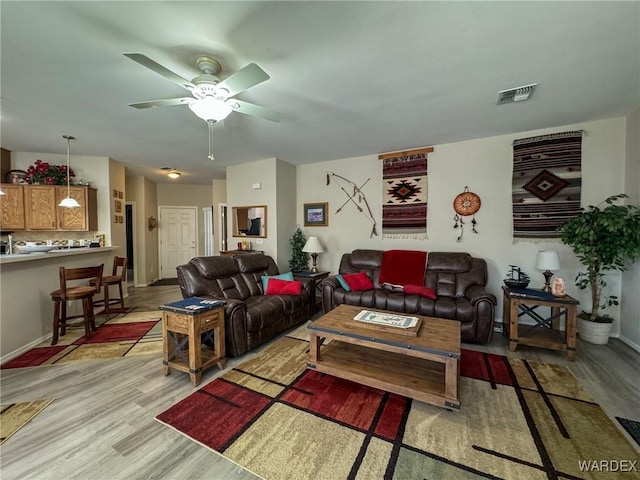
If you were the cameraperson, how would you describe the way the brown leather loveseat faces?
facing the viewer and to the right of the viewer

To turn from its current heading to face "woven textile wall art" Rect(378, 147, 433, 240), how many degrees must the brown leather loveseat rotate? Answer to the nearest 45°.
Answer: approximately 45° to its left

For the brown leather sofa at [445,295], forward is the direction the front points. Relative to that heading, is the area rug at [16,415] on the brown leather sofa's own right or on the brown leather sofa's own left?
on the brown leather sofa's own right

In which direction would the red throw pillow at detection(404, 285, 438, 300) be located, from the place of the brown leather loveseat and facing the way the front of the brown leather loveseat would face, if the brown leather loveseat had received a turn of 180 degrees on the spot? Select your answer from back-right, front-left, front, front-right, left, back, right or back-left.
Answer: back-right

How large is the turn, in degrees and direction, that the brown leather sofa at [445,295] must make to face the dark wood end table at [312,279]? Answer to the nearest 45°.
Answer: approximately 90° to its right

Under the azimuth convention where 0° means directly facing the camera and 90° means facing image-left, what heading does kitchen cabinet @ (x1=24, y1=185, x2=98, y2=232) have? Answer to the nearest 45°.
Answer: approximately 0°

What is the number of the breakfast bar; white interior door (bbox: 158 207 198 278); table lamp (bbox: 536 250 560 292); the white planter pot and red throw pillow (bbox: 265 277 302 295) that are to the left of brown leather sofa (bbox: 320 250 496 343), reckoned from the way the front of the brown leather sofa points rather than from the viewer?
2

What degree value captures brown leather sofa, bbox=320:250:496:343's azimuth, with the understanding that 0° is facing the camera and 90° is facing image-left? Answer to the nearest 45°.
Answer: approximately 0°

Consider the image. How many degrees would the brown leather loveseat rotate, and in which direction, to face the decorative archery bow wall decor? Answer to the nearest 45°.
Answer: approximately 90° to its left

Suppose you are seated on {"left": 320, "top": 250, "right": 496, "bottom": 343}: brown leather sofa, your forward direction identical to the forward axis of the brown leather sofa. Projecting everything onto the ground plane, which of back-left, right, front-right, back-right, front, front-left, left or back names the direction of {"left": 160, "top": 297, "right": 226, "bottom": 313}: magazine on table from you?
front-right

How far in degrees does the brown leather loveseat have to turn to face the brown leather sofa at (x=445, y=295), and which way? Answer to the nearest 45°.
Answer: approximately 45° to its left

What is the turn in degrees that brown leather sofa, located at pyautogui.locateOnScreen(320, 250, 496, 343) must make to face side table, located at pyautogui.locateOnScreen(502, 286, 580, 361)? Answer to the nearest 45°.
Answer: approximately 90° to its left

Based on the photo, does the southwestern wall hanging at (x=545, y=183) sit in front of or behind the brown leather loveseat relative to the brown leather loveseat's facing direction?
in front

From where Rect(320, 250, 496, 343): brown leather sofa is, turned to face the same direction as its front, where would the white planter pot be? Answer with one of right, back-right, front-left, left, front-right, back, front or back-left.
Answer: left

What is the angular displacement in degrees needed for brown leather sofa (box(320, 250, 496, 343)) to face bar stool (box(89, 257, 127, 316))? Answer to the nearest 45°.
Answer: approximately 90° to its right
